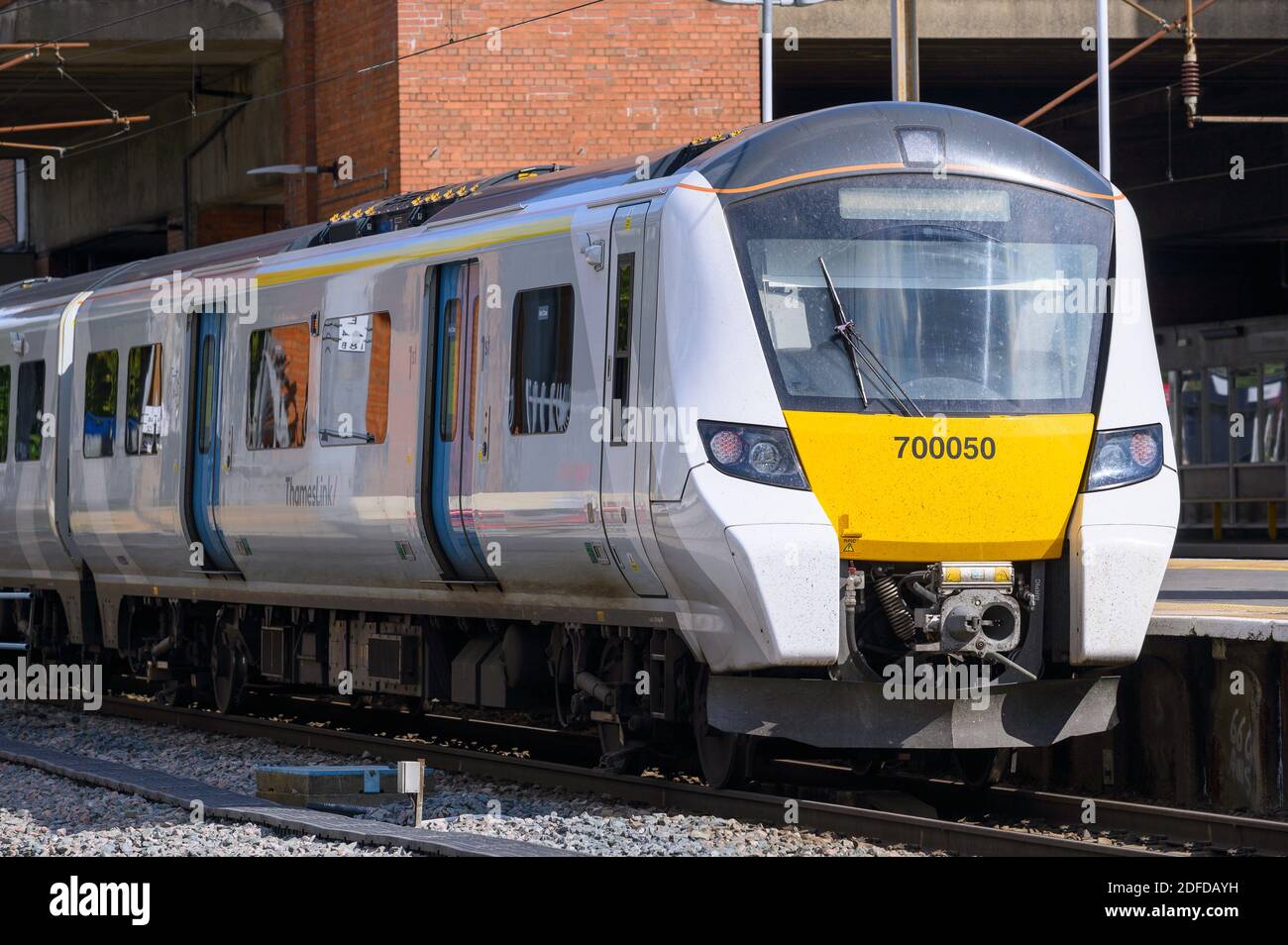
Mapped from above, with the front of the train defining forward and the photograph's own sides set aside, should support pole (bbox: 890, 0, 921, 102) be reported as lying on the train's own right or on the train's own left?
on the train's own left

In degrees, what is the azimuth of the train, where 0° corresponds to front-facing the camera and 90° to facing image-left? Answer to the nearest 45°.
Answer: approximately 315°

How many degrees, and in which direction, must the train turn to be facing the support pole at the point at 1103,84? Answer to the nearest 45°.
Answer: approximately 135° to its left

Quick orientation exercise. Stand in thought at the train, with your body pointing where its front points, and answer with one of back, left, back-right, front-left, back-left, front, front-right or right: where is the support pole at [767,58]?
back-left
